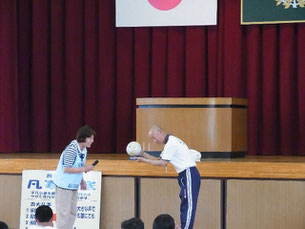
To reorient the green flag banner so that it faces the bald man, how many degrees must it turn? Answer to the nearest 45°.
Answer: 0° — it already faces them

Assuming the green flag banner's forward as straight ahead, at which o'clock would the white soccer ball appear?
The white soccer ball is roughly at 1 o'clock from the green flag banner.

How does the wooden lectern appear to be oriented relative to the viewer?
toward the camera

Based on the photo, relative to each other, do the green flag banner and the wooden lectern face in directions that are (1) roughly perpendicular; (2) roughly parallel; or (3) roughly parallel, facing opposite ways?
roughly parallel

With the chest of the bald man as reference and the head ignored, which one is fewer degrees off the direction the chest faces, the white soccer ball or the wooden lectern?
the white soccer ball

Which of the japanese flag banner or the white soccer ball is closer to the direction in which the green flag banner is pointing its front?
the white soccer ball

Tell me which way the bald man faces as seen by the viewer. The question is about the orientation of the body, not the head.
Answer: to the viewer's left

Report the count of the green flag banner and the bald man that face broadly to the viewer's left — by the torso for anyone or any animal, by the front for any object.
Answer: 1

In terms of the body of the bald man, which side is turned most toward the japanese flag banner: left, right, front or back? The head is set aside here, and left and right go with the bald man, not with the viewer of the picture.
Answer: right

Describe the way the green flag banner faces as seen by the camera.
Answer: facing the viewer

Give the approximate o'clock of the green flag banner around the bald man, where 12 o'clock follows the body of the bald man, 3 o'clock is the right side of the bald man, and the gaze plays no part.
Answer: The green flag banner is roughly at 4 o'clock from the bald man.
